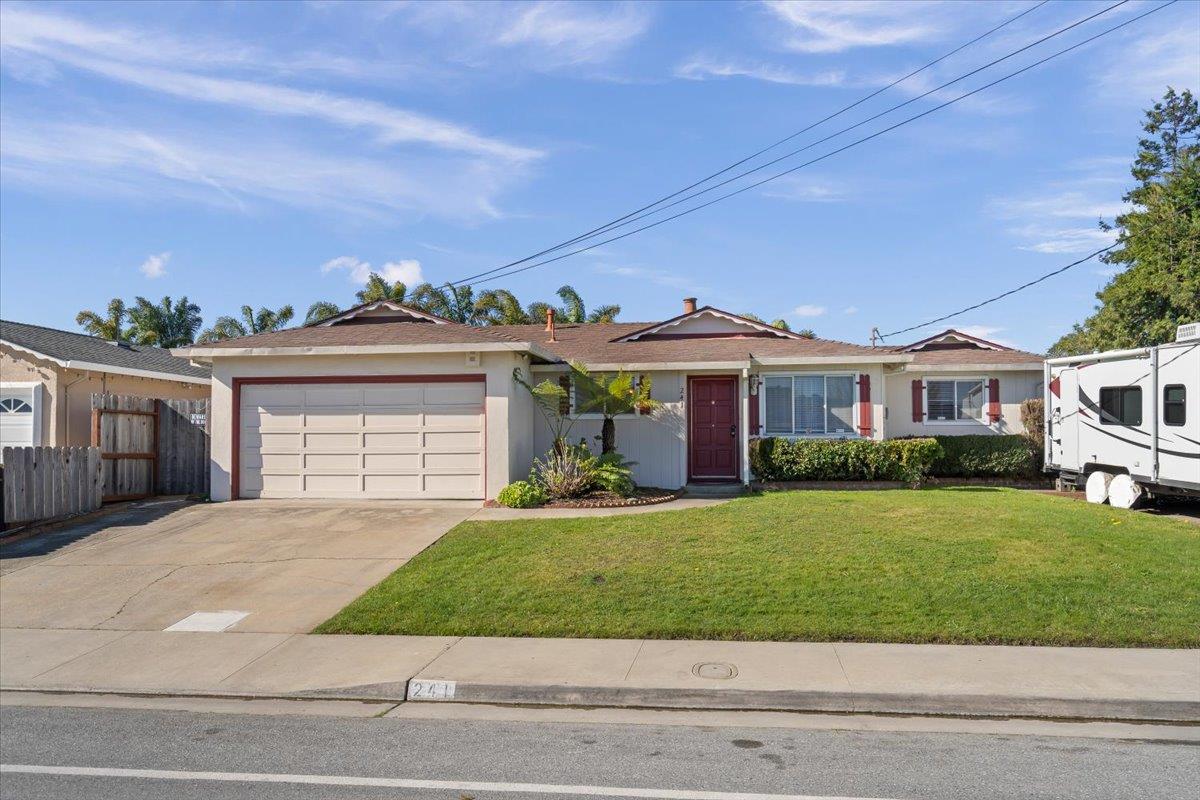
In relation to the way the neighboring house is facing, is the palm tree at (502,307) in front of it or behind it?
behind

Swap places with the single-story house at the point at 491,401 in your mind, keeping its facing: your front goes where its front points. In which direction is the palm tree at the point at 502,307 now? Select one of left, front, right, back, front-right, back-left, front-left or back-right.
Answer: back

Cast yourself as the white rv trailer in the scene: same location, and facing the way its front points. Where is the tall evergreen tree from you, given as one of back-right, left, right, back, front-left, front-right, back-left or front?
back-left

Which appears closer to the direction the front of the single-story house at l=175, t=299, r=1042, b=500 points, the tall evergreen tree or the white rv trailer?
the white rv trailer

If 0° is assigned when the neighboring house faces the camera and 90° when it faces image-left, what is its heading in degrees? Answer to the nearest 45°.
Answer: approximately 45°

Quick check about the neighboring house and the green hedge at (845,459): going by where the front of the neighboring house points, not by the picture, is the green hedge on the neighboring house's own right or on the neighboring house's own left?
on the neighboring house's own left

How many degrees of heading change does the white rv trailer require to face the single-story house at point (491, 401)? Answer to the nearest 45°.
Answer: approximately 135° to its right

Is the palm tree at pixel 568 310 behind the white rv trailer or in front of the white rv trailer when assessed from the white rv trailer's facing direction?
behind

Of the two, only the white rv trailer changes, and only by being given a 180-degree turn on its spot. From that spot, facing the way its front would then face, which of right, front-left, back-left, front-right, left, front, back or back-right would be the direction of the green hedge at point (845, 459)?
front-left

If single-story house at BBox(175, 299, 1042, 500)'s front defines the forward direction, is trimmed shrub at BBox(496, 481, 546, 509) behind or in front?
in front

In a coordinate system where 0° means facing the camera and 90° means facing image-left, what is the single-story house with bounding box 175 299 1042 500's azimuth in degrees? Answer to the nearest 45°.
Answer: approximately 0°

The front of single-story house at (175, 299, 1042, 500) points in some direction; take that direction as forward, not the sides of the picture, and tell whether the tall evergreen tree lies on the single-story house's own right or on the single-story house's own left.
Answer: on the single-story house's own left

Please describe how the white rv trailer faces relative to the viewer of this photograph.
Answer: facing the viewer and to the right of the viewer

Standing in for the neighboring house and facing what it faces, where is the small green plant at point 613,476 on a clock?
The small green plant is roughly at 9 o'clock from the neighboring house.

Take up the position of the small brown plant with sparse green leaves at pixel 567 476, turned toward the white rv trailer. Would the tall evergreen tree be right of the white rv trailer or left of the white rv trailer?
left
